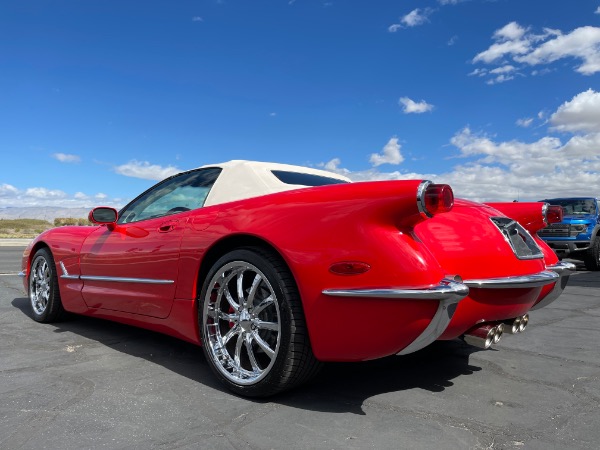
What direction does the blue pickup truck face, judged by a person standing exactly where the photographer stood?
facing the viewer and to the left of the viewer

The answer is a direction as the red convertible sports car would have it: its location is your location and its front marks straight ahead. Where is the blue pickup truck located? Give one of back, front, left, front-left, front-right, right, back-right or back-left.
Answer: right

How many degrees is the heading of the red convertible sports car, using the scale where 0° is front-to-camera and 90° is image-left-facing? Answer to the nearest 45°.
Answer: approximately 135°

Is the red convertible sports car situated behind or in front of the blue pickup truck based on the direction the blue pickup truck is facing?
in front

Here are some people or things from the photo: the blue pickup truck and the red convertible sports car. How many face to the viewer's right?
0
